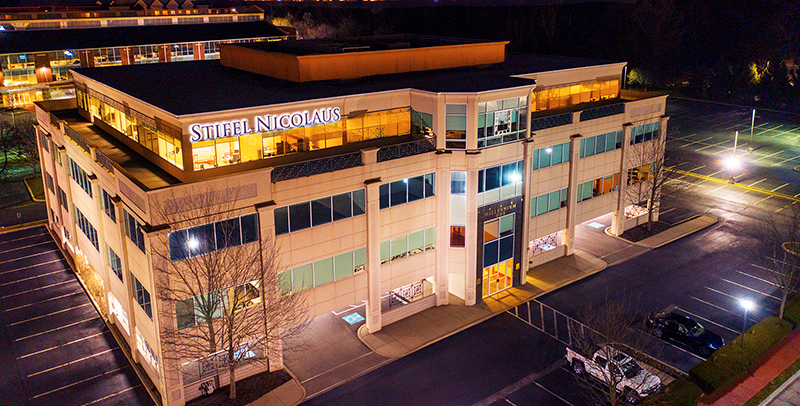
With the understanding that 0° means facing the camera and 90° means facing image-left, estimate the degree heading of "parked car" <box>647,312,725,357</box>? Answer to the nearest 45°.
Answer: approximately 315°

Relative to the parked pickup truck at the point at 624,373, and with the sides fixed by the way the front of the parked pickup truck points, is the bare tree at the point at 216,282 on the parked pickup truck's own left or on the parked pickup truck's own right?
on the parked pickup truck's own right

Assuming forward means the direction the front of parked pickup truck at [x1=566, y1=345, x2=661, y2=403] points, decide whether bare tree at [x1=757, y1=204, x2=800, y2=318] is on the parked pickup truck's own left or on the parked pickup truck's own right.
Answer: on the parked pickup truck's own left

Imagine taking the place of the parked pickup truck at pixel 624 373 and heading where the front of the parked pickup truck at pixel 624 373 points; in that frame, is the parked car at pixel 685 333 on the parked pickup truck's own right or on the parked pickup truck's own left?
on the parked pickup truck's own left

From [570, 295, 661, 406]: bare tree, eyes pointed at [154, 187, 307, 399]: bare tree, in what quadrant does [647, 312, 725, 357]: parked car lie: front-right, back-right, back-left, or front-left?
back-right

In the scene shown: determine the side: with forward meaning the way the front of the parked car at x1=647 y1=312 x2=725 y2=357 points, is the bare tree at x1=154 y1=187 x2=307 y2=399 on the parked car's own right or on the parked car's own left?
on the parked car's own right

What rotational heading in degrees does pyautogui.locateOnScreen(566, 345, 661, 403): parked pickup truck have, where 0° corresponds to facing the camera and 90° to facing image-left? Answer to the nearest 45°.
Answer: approximately 315°
